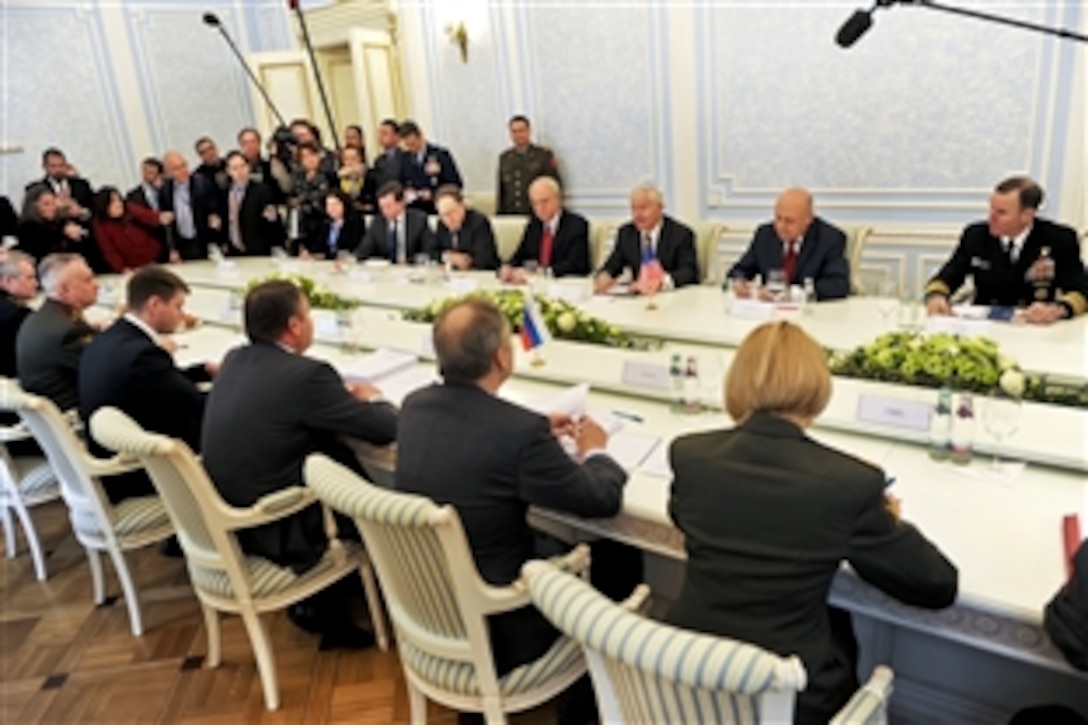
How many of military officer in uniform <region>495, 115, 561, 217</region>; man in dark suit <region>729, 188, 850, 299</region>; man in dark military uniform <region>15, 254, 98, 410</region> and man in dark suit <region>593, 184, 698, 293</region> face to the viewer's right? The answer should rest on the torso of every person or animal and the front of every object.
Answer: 1

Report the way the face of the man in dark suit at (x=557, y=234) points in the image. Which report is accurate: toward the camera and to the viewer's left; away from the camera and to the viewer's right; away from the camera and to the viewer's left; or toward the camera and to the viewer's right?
toward the camera and to the viewer's left

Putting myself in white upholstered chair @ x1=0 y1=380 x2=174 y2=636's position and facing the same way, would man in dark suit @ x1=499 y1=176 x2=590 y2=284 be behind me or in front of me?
in front

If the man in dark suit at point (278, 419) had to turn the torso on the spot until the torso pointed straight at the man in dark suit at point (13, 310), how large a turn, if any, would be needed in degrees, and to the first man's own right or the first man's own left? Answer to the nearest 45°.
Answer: approximately 90° to the first man's own left

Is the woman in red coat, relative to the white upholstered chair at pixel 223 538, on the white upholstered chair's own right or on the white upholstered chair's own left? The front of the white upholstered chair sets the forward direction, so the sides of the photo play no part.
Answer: on the white upholstered chair's own left

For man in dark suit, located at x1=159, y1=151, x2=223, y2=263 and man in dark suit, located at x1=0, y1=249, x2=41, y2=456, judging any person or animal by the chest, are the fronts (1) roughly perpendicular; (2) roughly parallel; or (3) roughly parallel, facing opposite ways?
roughly perpendicular

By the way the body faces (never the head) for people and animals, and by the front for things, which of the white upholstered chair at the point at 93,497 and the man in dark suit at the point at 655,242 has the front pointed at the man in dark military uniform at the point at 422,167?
the white upholstered chair

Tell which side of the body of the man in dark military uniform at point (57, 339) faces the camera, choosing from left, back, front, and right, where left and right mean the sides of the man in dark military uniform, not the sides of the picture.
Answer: right

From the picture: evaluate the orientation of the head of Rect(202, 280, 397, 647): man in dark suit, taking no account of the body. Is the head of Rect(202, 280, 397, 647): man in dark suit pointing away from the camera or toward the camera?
away from the camera

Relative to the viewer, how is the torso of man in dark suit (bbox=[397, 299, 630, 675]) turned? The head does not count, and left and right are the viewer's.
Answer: facing away from the viewer and to the right of the viewer

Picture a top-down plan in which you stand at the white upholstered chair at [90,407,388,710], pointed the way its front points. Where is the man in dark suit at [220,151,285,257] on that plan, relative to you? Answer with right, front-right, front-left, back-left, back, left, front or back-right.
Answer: front-left

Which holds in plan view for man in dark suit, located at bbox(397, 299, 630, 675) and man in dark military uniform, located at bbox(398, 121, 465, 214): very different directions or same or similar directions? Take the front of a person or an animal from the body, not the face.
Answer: very different directions

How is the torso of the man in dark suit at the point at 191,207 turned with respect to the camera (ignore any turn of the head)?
toward the camera

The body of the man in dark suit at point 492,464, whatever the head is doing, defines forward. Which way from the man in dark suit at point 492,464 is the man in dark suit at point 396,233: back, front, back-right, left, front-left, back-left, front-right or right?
front-left

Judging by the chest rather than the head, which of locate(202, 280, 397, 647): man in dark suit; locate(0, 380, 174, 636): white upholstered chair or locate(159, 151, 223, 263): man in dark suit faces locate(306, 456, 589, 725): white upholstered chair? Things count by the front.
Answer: locate(159, 151, 223, 263): man in dark suit
